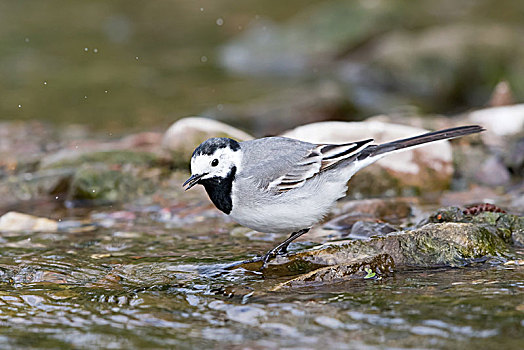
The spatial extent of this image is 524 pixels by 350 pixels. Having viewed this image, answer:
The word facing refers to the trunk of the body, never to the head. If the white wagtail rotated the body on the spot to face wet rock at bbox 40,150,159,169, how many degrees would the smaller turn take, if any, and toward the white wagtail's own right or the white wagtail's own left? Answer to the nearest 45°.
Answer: approximately 45° to the white wagtail's own right

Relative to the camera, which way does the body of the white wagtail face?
to the viewer's left

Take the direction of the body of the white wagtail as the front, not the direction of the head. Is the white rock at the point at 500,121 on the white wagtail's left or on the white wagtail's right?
on the white wagtail's right

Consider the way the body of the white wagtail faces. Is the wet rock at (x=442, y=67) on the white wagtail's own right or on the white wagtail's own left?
on the white wagtail's own right

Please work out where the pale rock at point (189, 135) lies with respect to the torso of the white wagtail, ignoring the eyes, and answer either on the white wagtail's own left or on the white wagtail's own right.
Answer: on the white wagtail's own right

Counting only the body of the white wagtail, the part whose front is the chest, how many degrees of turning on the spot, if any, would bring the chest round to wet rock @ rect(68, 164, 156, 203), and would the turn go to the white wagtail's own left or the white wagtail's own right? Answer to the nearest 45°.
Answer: approximately 45° to the white wagtail's own right

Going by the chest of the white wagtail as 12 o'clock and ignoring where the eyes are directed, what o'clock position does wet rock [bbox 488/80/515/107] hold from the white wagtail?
The wet rock is roughly at 4 o'clock from the white wagtail.

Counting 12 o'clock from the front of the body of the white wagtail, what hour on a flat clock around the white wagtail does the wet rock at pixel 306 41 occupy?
The wet rock is roughly at 3 o'clock from the white wagtail.

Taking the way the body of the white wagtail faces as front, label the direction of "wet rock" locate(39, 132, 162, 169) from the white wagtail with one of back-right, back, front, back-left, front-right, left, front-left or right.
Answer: front-right

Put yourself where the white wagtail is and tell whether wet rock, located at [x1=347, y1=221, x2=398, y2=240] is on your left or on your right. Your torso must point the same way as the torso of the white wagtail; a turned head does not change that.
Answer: on your right
